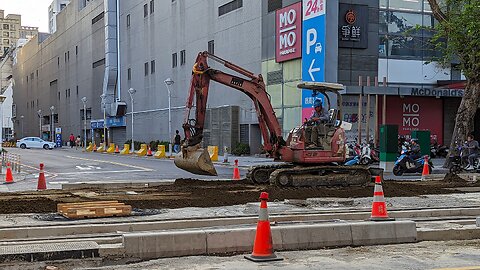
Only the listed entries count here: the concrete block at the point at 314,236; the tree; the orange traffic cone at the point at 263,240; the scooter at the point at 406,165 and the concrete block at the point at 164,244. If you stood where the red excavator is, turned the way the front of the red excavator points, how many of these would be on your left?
3

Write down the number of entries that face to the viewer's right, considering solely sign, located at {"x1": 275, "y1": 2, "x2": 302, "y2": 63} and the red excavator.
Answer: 0

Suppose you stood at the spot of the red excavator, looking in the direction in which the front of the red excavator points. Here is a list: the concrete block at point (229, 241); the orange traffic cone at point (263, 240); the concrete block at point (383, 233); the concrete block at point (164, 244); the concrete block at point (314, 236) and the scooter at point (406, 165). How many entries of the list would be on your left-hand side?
5

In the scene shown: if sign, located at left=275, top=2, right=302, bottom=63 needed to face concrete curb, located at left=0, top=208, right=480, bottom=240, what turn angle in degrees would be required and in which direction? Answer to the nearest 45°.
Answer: approximately 45° to its left

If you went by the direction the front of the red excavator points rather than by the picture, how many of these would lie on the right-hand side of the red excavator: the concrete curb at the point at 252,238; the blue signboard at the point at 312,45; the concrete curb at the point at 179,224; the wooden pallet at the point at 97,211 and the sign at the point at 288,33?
2

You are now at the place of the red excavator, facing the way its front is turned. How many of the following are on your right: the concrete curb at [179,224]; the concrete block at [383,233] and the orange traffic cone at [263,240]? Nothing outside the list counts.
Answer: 0

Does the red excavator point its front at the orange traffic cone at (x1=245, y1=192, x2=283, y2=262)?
no

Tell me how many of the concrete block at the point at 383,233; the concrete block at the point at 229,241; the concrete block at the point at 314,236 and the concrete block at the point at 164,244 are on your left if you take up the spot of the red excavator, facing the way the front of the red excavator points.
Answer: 4

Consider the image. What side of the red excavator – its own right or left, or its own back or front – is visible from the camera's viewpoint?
left

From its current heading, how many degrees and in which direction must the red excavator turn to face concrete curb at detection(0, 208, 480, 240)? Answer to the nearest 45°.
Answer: approximately 90° to its left

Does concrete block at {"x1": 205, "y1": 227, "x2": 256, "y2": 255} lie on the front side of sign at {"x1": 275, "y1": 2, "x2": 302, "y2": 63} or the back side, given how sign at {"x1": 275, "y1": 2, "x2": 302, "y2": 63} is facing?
on the front side

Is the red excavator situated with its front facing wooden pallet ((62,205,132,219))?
no

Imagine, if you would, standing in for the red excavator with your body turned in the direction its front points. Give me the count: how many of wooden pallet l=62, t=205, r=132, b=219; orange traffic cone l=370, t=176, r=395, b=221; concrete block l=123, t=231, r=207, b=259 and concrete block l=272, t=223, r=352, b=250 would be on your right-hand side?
0
